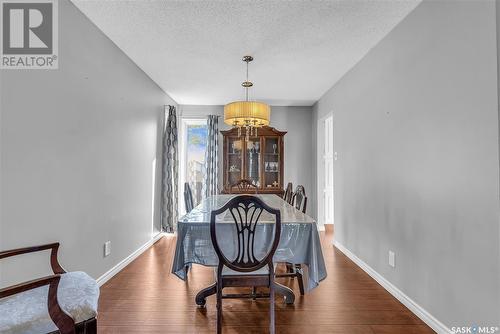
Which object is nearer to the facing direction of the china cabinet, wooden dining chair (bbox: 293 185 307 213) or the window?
the wooden dining chair

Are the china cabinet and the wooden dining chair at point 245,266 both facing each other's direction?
yes

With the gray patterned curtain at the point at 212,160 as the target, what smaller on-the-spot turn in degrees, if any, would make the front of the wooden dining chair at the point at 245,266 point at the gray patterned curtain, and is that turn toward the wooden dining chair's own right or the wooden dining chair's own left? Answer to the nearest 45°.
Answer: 0° — it already faces it

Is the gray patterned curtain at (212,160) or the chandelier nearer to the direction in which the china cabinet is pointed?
the chandelier

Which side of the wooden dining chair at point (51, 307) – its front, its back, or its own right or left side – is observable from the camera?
right

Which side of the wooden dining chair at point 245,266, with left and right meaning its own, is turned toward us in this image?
back

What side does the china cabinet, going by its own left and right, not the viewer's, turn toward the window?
right

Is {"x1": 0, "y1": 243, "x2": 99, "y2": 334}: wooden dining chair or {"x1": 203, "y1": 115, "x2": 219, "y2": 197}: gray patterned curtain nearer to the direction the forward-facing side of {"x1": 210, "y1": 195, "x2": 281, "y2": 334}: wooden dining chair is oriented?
the gray patterned curtain

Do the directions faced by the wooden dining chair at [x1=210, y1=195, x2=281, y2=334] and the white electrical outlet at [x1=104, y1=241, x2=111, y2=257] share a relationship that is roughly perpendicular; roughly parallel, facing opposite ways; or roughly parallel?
roughly perpendicular

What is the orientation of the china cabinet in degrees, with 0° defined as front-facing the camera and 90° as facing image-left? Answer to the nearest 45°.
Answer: approximately 0°

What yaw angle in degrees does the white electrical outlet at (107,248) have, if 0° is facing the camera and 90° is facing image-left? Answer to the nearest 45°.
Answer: approximately 315°
